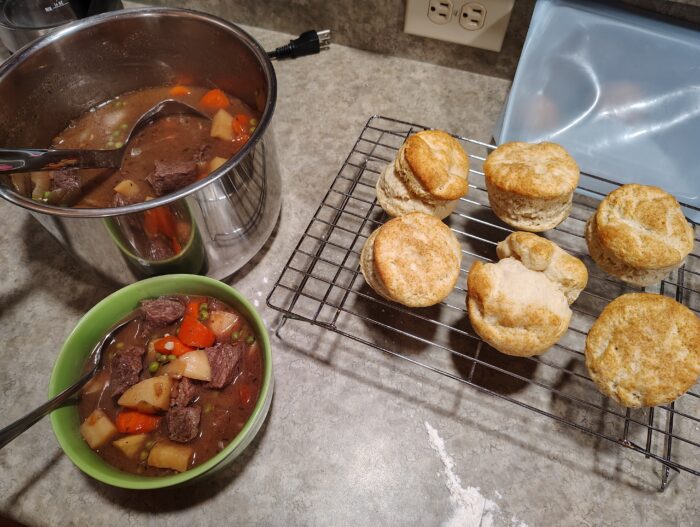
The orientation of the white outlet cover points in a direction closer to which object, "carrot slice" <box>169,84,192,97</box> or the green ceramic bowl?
the green ceramic bowl

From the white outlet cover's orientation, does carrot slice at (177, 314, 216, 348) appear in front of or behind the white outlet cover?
in front

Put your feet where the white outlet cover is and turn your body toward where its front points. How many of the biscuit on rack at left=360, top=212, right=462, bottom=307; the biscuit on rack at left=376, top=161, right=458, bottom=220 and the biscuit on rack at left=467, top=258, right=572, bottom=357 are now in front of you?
3

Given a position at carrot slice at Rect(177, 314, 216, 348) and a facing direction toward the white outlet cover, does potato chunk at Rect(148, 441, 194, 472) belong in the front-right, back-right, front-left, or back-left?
back-right

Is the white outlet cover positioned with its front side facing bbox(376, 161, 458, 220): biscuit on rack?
yes

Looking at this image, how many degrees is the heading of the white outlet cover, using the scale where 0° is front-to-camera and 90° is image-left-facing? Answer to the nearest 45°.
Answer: approximately 0°

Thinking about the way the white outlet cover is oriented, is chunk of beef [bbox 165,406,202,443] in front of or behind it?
in front

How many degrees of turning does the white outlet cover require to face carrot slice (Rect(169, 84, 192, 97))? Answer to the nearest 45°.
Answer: approximately 45° to its right

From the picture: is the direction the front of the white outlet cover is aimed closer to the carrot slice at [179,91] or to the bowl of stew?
the bowl of stew

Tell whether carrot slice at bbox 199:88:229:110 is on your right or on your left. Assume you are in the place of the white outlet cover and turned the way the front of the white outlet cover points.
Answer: on your right

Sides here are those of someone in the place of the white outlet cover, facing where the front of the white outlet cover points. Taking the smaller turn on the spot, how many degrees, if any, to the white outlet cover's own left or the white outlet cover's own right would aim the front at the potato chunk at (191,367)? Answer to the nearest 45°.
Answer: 0° — it already faces it

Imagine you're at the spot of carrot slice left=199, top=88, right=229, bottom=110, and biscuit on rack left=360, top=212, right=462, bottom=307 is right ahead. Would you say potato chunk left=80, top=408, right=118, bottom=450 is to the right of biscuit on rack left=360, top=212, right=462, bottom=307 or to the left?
right

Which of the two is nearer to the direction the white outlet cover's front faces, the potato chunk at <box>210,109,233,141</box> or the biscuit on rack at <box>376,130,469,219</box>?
the biscuit on rack

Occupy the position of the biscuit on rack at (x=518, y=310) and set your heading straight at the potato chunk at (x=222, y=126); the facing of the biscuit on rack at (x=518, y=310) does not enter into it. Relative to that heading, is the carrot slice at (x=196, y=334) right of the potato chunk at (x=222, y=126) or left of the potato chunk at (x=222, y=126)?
left

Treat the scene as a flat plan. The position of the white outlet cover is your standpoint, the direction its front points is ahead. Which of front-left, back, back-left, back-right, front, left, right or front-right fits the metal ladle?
front-right
